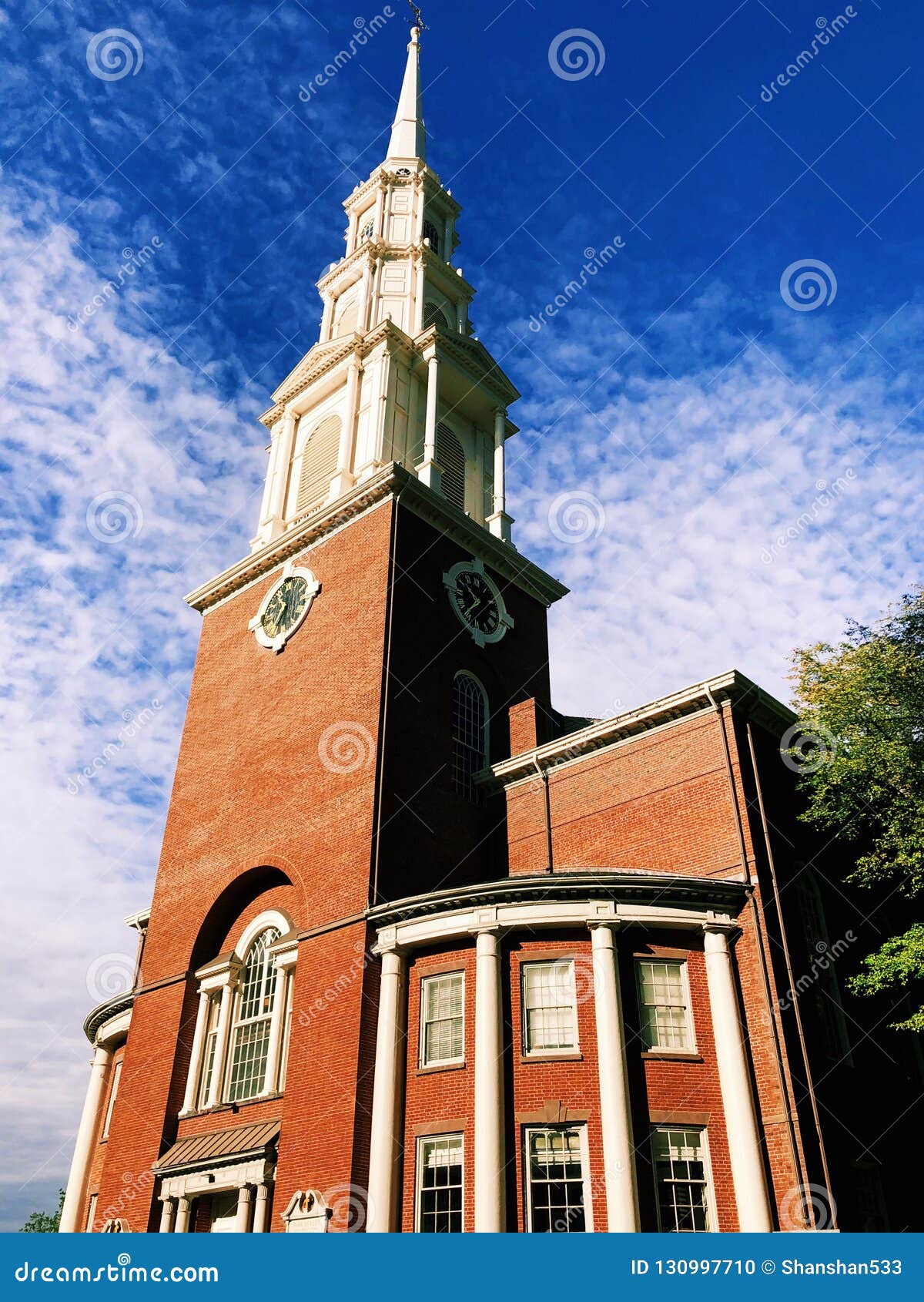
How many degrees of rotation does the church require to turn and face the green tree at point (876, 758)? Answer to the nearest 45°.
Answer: approximately 135° to its left

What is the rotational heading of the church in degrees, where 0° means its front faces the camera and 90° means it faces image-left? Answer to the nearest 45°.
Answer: approximately 45°
